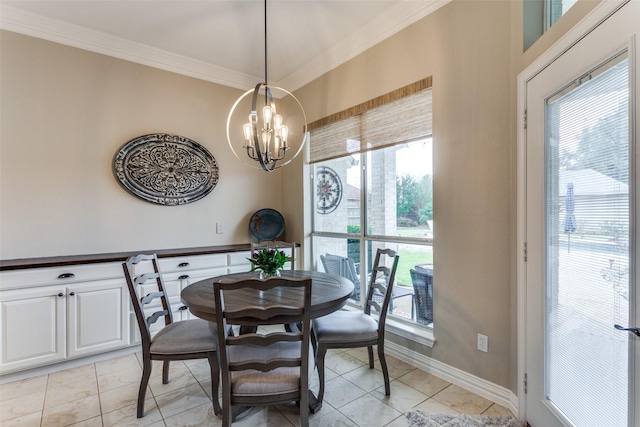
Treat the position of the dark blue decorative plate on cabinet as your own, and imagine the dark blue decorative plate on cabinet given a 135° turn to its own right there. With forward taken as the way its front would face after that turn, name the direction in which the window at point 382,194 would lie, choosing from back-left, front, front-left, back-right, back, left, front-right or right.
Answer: back

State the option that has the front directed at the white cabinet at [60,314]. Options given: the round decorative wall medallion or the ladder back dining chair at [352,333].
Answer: the ladder back dining chair

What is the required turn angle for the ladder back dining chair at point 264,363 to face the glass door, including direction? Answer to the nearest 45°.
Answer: approximately 90° to its right

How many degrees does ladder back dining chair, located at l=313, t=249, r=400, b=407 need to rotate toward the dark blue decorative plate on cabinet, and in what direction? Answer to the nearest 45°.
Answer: approximately 45° to its right

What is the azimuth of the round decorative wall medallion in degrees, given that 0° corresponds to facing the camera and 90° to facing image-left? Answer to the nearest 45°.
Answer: approximately 315°

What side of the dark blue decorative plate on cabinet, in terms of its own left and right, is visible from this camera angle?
front

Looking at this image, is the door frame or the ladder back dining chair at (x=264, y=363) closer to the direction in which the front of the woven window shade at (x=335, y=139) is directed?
the ladder back dining chair

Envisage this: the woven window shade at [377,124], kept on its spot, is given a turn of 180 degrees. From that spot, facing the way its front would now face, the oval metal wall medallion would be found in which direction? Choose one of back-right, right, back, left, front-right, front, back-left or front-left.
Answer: back-left

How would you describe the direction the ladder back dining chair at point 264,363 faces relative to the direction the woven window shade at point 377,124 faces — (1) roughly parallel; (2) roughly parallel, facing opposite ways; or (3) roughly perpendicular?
roughly perpendicular

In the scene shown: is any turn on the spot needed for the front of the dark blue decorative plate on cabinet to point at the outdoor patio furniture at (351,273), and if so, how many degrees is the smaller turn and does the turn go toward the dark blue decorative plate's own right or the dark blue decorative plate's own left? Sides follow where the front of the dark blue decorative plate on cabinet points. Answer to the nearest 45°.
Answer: approximately 45° to the dark blue decorative plate's own left

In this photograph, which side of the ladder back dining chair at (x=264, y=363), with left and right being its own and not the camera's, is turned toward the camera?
back

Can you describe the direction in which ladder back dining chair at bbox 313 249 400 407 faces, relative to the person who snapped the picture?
facing to the left of the viewer
